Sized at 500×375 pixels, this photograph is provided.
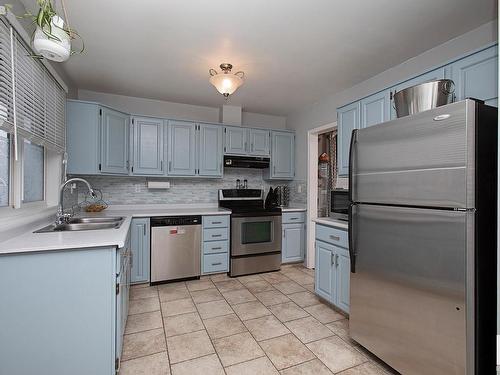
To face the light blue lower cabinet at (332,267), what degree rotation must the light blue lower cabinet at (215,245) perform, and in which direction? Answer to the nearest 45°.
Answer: approximately 45° to its left

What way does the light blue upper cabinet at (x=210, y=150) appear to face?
toward the camera

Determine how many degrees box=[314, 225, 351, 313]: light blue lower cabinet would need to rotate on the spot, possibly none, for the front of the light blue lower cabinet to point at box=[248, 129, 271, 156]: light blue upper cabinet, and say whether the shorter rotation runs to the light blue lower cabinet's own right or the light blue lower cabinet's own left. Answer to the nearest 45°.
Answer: approximately 90° to the light blue lower cabinet's own right

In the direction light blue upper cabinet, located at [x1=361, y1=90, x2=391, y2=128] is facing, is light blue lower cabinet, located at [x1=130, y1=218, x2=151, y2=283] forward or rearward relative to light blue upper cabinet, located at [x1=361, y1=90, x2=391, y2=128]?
forward

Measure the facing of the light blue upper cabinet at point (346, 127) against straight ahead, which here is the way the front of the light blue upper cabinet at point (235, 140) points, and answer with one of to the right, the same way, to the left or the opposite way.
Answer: to the right

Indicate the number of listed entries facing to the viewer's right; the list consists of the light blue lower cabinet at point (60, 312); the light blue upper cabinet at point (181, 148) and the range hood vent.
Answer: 1

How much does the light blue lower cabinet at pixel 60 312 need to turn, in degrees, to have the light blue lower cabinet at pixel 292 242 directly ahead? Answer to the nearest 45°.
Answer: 0° — it already faces it

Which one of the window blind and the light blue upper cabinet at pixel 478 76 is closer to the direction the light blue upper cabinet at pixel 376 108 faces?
the window blind

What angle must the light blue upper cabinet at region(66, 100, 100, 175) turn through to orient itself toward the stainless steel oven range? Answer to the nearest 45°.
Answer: approximately 45° to its left

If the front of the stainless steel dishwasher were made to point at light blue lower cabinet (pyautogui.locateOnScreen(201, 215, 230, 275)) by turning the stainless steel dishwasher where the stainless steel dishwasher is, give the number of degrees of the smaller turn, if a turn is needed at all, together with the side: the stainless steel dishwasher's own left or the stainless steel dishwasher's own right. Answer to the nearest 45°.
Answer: approximately 90° to the stainless steel dishwasher's own left

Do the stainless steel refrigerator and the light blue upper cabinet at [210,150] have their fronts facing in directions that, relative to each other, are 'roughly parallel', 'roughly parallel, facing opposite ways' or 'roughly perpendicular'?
roughly perpendicular

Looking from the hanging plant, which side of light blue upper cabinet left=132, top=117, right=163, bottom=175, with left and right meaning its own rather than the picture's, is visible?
front

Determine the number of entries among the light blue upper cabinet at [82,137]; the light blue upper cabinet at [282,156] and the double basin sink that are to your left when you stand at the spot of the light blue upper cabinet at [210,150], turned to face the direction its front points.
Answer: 1

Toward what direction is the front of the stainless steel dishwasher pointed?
toward the camera

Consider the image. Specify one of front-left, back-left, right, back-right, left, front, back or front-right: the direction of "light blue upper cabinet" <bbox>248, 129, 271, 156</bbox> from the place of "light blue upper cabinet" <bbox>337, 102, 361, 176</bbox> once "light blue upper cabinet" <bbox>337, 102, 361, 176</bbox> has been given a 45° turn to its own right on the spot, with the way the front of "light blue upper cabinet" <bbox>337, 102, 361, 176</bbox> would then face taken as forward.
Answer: front-right

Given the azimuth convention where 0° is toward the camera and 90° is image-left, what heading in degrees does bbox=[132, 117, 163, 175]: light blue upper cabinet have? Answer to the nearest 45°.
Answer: approximately 0°

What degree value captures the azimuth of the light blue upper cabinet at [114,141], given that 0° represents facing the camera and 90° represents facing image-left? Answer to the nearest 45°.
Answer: approximately 315°

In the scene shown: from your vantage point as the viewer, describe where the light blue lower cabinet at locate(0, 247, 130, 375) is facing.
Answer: facing to the right of the viewer
